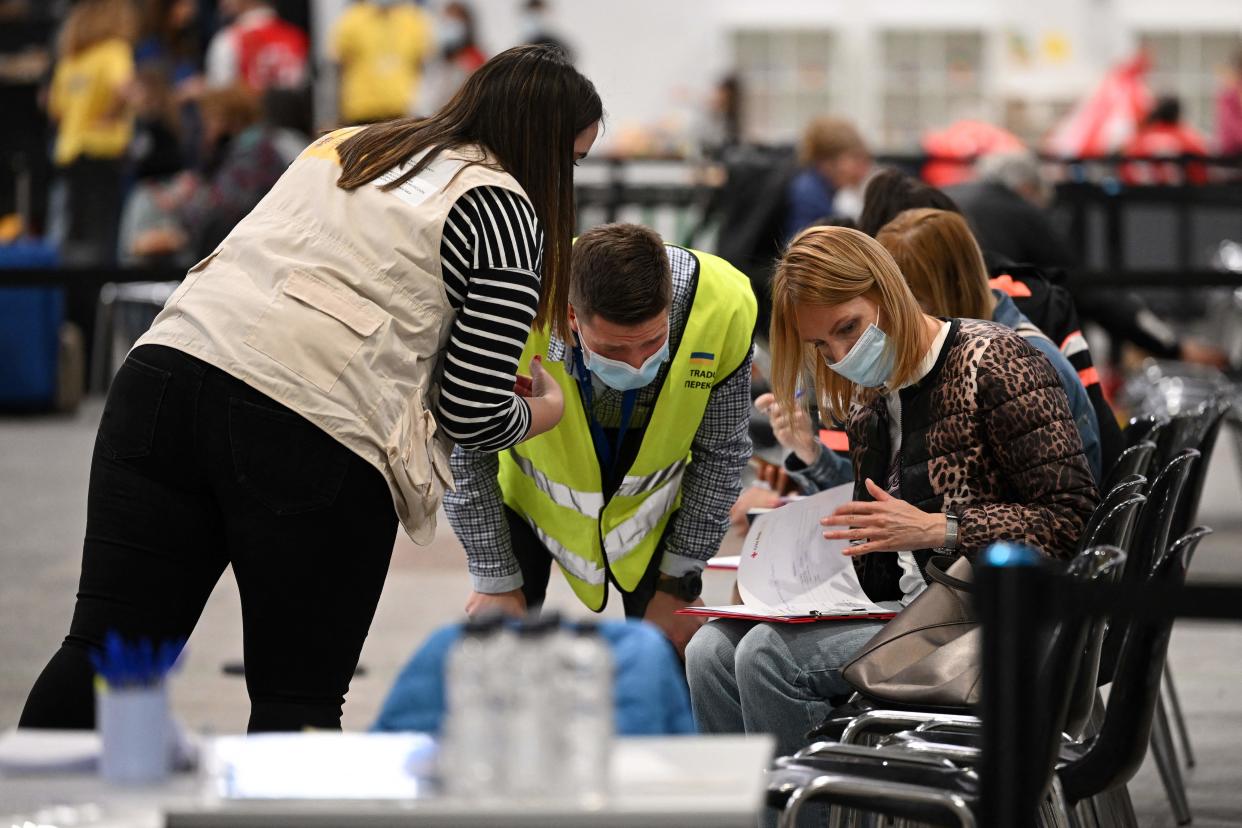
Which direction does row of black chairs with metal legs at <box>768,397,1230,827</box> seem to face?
to the viewer's left

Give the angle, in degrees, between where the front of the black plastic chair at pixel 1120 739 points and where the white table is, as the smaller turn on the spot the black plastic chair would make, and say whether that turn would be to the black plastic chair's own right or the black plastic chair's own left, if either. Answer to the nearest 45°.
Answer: approximately 45° to the black plastic chair's own left

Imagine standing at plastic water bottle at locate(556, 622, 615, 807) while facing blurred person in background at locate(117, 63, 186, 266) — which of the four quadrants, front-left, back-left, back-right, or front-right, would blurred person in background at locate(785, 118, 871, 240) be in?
front-right

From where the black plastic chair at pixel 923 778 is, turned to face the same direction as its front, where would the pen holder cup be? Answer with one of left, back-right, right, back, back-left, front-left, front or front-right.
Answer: front-left

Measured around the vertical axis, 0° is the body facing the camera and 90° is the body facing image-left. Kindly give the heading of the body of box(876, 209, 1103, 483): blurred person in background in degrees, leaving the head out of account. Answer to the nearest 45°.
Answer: approximately 90°

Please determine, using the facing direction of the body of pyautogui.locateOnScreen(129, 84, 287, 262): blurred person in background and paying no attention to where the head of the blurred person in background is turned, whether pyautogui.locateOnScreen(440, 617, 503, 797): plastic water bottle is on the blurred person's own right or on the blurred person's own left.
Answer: on the blurred person's own left

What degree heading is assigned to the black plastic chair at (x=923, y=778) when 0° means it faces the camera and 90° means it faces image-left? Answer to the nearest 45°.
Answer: approximately 90°

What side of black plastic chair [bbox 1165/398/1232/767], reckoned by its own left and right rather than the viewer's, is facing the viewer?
left

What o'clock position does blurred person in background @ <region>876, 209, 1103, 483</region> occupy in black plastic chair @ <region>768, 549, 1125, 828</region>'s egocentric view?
The blurred person in background is roughly at 3 o'clock from the black plastic chair.

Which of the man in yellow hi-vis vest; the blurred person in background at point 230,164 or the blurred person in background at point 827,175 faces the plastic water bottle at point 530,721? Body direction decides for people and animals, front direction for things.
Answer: the man in yellow hi-vis vest

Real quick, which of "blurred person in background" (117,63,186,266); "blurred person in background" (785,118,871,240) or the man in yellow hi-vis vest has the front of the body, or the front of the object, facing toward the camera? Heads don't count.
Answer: the man in yellow hi-vis vest
